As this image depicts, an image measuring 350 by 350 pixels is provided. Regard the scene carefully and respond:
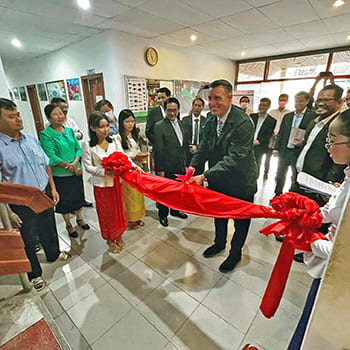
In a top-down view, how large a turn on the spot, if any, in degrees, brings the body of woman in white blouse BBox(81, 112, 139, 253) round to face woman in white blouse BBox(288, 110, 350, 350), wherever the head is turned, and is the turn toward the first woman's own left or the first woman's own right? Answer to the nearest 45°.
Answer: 0° — they already face them

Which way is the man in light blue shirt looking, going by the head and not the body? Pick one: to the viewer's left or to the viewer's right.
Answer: to the viewer's right

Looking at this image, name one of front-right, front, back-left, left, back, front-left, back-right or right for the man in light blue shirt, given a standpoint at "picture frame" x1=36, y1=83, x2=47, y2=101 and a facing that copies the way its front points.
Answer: front-left

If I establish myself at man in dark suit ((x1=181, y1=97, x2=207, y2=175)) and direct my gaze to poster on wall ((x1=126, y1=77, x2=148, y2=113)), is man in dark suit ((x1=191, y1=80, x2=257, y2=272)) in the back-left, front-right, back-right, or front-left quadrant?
back-left

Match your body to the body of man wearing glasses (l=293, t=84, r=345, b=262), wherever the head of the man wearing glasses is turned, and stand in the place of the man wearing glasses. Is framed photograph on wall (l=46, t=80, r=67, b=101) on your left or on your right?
on your right

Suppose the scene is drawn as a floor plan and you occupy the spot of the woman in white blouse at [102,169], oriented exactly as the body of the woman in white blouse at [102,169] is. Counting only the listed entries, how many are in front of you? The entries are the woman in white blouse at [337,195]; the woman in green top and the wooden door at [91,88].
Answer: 1

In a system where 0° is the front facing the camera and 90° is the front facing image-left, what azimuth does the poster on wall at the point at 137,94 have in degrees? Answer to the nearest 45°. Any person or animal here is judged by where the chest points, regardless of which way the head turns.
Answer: approximately 315°

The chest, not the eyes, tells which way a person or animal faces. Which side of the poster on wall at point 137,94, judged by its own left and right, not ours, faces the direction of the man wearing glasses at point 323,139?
front

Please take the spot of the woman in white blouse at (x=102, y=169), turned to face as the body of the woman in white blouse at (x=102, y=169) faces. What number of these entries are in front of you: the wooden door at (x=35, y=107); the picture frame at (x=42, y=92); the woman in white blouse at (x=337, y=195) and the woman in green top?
1
